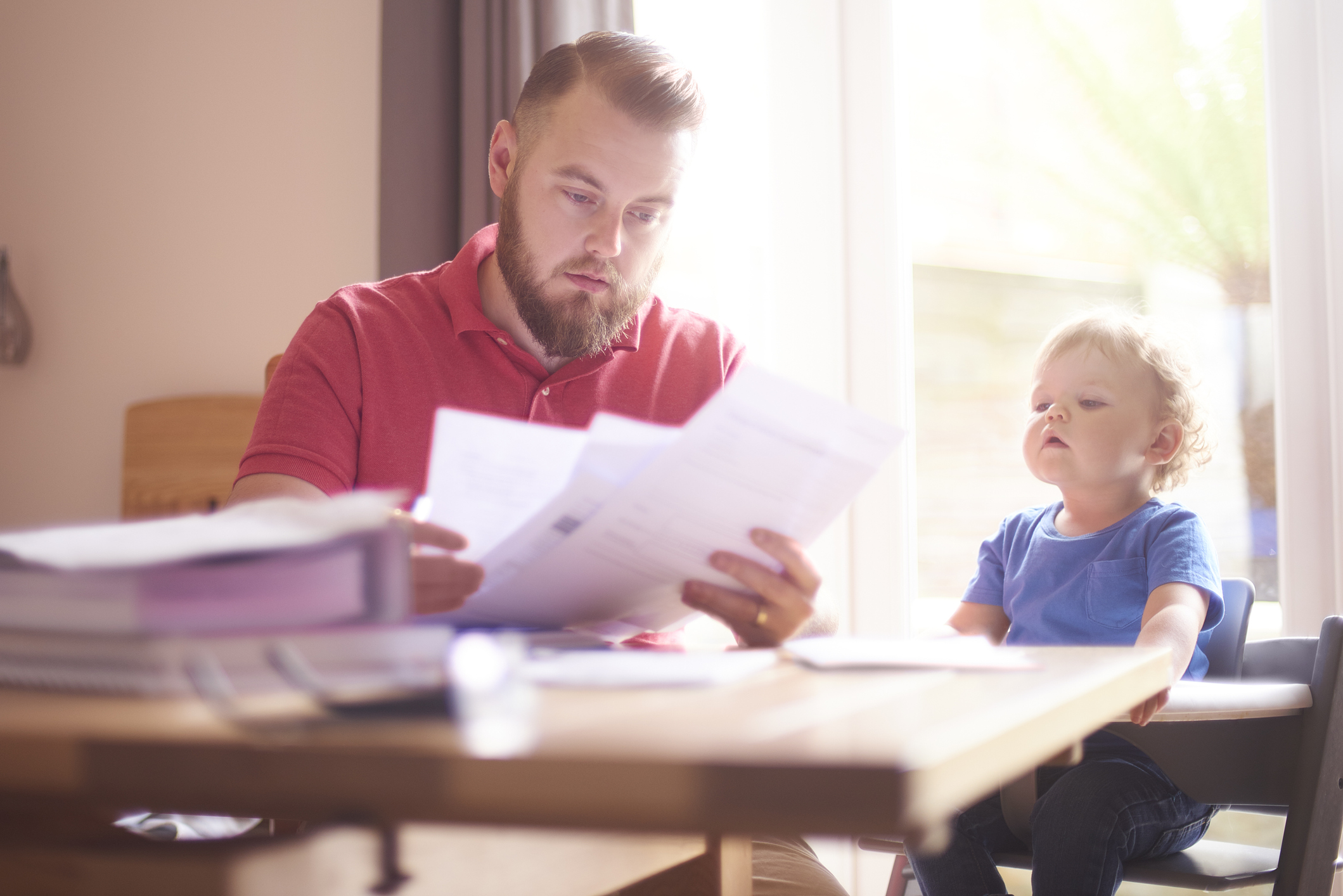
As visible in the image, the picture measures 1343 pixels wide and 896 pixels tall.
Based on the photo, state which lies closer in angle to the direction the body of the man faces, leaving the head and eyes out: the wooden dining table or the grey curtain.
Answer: the wooden dining table

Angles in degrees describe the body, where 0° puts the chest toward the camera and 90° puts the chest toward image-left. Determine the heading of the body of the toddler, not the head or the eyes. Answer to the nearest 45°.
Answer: approximately 45°
